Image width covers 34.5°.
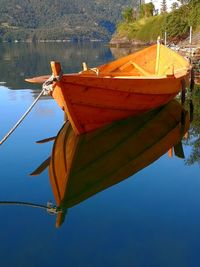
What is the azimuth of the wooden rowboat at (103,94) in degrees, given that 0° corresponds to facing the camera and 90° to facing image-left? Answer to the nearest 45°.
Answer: approximately 45°
